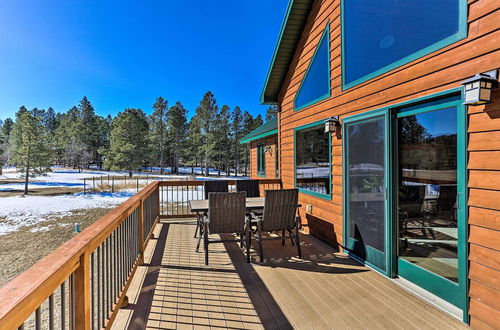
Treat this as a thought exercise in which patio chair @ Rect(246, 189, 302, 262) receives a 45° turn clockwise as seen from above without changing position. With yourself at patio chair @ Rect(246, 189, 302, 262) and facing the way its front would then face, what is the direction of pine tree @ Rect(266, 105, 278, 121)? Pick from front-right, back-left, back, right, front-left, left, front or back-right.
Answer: front

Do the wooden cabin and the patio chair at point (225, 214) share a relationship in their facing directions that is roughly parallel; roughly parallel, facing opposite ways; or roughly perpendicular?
roughly perpendicular

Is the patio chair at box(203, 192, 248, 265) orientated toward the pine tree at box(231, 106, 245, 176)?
yes

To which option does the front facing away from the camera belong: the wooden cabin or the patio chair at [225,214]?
the patio chair

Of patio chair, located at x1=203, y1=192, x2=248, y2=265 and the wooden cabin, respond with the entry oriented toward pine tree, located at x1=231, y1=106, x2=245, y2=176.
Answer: the patio chair

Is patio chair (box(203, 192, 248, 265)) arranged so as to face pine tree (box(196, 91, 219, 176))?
yes

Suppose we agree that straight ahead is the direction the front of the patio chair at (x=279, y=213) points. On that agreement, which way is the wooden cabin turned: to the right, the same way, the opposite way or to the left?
to the left

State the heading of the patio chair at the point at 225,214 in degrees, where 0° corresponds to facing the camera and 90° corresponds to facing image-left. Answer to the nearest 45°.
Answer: approximately 180°

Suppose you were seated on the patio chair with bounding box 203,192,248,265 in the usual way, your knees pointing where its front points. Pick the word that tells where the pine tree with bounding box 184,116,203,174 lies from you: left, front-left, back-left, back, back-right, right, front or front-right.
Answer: front

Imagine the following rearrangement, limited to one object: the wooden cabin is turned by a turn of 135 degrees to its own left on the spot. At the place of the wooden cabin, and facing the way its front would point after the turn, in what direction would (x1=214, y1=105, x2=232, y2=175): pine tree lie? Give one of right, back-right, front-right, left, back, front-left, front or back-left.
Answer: back-left

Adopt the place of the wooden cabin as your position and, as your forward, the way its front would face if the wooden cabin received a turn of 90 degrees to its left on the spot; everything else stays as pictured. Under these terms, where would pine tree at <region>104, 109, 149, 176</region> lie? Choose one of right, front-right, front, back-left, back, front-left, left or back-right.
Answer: back

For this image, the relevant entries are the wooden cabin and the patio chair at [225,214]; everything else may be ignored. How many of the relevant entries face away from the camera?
1

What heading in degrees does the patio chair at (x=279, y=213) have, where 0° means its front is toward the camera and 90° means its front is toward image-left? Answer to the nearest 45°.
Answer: approximately 135°

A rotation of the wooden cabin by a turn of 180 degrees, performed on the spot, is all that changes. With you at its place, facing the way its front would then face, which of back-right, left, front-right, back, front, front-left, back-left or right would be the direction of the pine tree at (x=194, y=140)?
left

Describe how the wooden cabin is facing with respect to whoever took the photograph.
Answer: facing the viewer and to the left of the viewer

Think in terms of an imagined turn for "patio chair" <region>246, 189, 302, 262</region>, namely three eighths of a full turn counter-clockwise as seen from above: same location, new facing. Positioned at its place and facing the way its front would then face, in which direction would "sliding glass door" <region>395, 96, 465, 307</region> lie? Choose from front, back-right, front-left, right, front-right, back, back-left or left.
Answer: front-left

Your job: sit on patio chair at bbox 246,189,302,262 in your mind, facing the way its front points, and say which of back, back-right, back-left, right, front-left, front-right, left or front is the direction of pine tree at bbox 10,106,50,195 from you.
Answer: front

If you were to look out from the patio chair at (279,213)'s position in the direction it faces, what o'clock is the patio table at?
The patio table is roughly at 11 o'clock from the patio chair.
